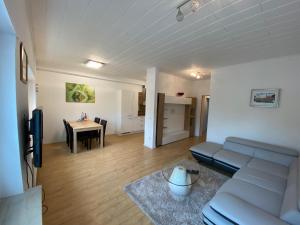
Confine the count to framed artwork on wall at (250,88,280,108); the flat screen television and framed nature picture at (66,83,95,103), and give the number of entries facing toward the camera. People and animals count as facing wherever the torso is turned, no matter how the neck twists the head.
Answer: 2

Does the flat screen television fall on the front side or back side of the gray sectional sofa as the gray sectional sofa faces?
on the front side

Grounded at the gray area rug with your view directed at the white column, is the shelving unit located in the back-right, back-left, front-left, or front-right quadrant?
front-right

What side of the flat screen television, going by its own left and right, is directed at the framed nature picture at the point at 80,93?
left

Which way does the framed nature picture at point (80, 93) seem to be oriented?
toward the camera

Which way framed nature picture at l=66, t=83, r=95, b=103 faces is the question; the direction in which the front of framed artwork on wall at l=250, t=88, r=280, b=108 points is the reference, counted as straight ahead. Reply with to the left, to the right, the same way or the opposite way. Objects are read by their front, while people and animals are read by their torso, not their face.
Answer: to the left

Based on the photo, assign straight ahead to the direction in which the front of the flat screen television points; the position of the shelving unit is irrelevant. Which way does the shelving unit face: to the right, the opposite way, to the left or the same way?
to the right

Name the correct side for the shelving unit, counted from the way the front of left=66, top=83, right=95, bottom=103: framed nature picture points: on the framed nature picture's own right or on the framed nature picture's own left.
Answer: on the framed nature picture's own left

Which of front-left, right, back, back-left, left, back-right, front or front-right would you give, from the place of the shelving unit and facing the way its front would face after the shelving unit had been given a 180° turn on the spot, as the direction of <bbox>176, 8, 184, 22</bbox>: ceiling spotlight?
back-left

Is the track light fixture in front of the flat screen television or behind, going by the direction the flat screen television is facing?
in front

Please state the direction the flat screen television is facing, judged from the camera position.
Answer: facing to the right of the viewer

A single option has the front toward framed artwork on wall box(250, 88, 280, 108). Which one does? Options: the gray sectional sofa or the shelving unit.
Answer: the shelving unit

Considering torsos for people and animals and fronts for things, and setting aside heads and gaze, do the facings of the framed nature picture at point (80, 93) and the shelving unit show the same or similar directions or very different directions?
same or similar directions

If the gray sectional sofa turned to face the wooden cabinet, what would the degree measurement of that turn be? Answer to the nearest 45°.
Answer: approximately 90° to its right

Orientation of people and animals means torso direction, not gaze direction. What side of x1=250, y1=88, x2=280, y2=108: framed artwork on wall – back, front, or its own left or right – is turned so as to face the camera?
front

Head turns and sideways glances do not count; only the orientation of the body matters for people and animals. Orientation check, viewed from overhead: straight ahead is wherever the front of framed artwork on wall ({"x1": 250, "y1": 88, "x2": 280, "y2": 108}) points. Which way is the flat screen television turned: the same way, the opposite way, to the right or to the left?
the opposite way

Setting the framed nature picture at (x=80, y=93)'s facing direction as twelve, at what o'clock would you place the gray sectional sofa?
The gray sectional sofa is roughly at 11 o'clock from the framed nature picture.
